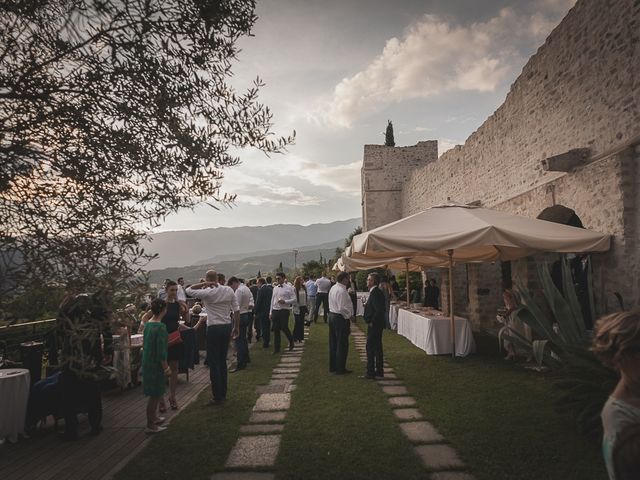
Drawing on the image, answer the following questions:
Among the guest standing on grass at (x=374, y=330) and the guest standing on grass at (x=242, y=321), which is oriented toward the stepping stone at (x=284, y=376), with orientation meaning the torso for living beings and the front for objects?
the guest standing on grass at (x=374, y=330)

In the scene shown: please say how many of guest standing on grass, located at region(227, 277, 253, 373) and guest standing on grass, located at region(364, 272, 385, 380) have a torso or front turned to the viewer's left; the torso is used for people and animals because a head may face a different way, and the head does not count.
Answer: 2

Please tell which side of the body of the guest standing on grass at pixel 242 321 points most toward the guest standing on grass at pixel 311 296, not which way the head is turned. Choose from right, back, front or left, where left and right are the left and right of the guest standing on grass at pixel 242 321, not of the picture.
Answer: right

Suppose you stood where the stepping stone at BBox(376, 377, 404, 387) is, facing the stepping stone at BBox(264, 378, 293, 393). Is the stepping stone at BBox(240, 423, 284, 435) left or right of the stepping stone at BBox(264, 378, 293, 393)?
left

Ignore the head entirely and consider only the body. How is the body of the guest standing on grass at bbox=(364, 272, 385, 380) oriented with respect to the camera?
to the viewer's left

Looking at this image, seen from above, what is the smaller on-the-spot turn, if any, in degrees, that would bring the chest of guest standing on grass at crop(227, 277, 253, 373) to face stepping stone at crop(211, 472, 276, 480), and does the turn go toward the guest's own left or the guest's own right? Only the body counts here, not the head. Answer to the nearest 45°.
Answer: approximately 90° to the guest's own left

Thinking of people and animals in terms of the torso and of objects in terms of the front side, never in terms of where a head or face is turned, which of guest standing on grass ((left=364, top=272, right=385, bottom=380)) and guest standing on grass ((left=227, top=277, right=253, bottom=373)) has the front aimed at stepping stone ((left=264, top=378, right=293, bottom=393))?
guest standing on grass ((left=364, top=272, right=385, bottom=380))

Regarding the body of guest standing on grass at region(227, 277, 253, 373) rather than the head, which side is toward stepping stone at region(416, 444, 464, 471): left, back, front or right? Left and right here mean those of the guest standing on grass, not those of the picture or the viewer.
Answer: left

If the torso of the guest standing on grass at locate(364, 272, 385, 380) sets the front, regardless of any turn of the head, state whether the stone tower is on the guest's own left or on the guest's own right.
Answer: on the guest's own right

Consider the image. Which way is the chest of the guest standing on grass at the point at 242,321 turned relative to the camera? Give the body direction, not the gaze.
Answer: to the viewer's left

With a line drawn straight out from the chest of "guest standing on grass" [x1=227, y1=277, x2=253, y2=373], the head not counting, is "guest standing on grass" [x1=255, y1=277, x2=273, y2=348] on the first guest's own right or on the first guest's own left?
on the first guest's own right
